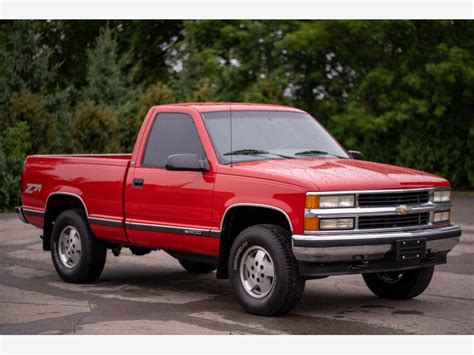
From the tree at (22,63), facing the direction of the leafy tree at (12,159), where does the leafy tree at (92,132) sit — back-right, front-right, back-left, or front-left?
front-left

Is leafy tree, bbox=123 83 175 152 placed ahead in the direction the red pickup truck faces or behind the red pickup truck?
behind

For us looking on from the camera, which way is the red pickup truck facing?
facing the viewer and to the right of the viewer

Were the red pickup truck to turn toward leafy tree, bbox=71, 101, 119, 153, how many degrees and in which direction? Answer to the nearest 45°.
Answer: approximately 135° to its left

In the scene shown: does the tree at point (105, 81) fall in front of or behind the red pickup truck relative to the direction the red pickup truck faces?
behind
